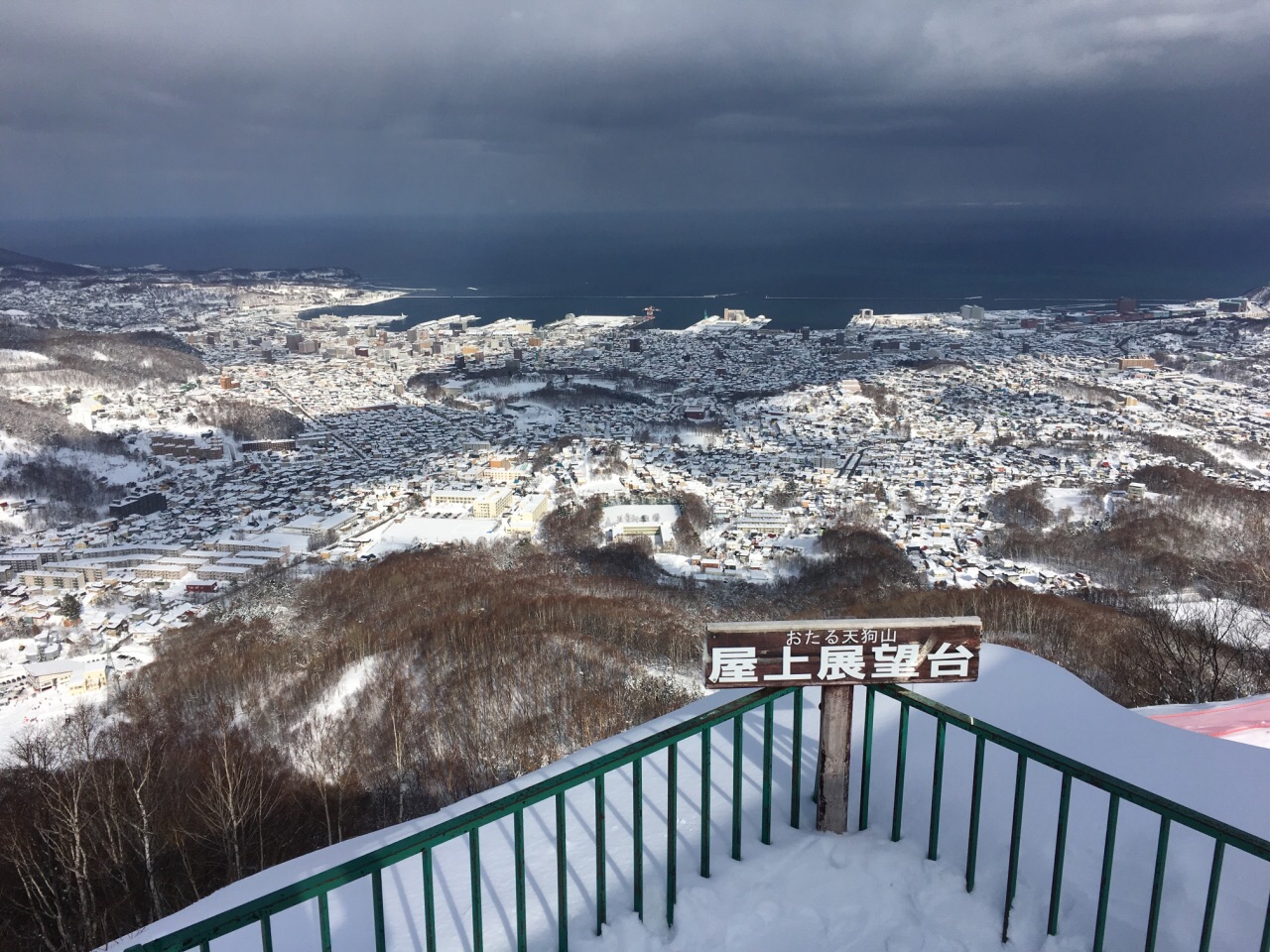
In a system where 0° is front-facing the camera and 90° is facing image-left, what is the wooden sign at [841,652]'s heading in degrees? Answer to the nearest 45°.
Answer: approximately 0°
